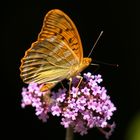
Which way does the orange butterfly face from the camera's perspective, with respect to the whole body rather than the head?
to the viewer's right
